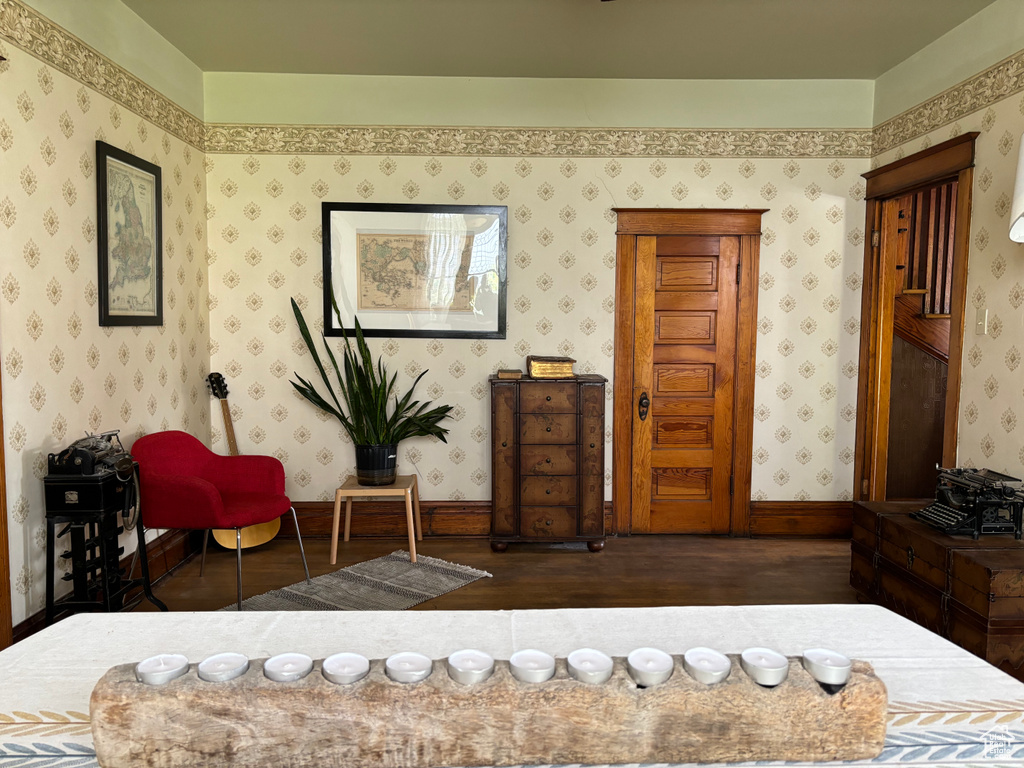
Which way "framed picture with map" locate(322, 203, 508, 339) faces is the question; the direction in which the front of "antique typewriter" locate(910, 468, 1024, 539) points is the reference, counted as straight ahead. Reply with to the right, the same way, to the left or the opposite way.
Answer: to the left

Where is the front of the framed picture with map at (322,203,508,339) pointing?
toward the camera

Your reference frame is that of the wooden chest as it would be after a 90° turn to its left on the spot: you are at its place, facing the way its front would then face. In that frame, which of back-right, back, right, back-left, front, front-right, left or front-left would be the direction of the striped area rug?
back-right

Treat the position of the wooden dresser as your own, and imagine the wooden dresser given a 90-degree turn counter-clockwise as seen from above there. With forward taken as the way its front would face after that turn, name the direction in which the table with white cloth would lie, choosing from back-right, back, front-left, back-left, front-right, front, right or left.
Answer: right

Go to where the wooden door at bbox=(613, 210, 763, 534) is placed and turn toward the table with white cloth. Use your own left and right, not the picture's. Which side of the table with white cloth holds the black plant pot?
right

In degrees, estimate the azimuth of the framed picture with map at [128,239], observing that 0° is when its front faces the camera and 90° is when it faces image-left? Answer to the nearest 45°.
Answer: approximately 315°

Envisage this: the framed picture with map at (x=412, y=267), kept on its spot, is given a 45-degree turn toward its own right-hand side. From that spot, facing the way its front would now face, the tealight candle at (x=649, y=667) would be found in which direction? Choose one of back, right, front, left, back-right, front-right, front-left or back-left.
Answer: front-left

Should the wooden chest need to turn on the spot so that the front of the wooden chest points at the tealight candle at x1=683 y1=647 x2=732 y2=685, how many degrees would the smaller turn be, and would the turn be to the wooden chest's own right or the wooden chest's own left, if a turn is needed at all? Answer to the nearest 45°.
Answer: approximately 45° to the wooden chest's own left

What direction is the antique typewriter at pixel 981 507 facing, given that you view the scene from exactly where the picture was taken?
facing the viewer and to the left of the viewer

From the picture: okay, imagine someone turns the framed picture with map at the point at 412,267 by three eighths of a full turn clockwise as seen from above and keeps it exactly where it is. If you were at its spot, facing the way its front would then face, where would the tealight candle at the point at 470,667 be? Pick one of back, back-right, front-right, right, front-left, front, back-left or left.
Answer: back-left

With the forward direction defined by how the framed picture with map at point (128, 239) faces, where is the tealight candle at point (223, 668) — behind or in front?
in front

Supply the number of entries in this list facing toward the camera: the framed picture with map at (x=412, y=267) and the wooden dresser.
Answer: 2

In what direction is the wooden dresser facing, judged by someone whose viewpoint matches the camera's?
facing the viewer

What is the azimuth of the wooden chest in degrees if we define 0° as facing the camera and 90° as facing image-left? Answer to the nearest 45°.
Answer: approximately 45°

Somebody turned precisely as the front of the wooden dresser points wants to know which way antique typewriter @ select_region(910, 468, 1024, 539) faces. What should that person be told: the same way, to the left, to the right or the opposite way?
to the right

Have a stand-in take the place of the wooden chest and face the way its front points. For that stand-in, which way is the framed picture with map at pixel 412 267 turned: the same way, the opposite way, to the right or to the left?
to the left

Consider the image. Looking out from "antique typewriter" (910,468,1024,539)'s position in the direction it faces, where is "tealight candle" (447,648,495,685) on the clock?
The tealight candle is roughly at 11 o'clock from the antique typewriter.

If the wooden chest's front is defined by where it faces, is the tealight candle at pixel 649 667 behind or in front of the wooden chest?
in front

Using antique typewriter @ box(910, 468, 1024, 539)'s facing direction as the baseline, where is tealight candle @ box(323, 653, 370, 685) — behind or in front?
in front
